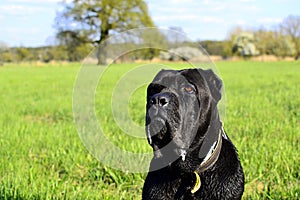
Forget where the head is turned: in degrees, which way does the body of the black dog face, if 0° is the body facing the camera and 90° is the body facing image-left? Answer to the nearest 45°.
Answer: approximately 45°
